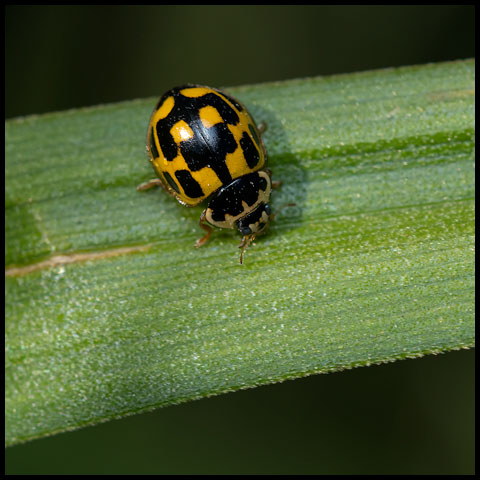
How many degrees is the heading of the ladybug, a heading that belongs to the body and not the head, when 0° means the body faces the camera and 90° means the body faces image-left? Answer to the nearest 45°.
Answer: approximately 315°
